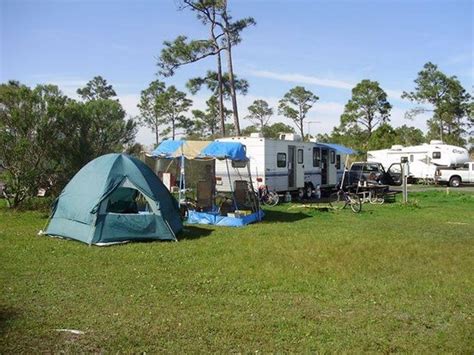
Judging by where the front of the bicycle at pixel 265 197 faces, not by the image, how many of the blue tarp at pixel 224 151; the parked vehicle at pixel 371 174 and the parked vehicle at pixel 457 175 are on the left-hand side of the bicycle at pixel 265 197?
2

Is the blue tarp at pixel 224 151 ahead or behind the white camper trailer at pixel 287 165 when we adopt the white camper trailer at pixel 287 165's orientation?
behind

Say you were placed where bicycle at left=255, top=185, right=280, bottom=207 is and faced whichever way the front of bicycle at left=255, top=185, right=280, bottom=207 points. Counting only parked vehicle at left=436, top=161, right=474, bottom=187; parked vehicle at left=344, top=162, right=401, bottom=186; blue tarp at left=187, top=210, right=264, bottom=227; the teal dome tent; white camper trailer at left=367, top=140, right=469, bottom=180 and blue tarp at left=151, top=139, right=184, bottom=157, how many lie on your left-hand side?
3

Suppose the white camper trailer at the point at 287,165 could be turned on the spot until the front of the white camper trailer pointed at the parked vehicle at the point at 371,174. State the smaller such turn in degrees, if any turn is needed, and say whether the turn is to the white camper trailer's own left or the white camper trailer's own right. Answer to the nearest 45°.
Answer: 0° — it already faces it

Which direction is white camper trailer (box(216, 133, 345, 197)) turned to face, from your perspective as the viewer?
facing away from the viewer and to the right of the viewer

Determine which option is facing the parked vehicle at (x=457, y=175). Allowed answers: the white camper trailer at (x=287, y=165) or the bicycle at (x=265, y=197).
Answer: the white camper trailer

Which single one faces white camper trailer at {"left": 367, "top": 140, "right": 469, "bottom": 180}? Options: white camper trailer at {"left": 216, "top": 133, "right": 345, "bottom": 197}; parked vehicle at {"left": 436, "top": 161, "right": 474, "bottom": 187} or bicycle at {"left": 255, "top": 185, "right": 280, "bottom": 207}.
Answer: white camper trailer at {"left": 216, "top": 133, "right": 345, "bottom": 197}

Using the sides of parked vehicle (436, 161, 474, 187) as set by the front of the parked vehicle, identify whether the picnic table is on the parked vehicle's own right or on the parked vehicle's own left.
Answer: on the parked vehicle's own right

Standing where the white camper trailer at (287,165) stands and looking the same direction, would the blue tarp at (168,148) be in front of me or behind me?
behind

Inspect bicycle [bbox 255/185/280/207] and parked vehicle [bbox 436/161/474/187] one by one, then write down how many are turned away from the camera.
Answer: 0

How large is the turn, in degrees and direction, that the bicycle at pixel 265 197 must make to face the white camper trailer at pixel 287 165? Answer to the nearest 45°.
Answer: approximately 90° to its left

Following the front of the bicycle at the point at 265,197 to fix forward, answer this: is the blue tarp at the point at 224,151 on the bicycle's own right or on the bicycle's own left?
on the bicycle's own right
